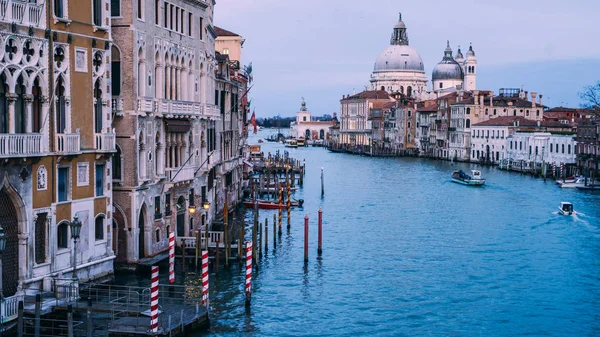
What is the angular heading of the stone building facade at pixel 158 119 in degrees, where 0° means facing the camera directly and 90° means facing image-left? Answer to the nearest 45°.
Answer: approximately 315°
